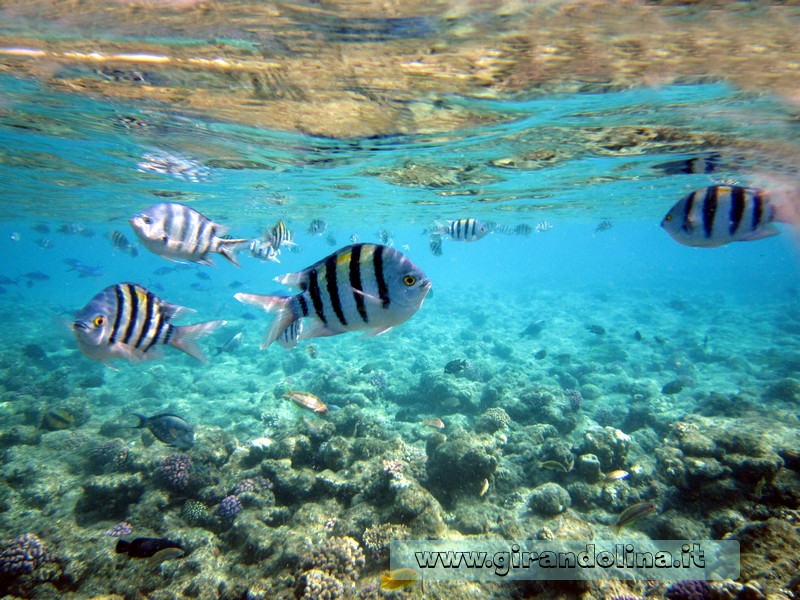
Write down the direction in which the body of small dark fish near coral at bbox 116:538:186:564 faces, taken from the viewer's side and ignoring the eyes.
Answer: to the viewer's right

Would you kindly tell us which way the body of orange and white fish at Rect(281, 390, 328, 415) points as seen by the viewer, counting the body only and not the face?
to the viewer's right

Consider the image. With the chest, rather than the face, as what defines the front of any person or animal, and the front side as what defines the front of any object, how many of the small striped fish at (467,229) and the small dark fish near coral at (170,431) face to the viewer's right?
2

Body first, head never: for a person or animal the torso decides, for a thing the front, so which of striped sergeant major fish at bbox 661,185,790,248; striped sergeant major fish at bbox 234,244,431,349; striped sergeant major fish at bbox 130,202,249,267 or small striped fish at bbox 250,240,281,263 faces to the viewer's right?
striped sergeant major fish at bbox 234,244,431,349

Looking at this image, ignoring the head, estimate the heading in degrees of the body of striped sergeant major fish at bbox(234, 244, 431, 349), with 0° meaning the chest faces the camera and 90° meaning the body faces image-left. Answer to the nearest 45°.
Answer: approximately 270°

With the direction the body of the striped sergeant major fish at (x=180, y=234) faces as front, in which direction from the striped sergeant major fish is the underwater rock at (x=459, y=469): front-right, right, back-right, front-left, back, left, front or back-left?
back

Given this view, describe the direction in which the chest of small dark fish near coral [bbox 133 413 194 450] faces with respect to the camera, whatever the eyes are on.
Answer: to the viewer's right

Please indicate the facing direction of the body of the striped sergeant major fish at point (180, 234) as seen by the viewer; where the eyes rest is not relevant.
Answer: to the viewer's left

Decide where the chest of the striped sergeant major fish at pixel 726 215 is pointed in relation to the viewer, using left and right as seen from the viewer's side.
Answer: facing to the left of the viewer
